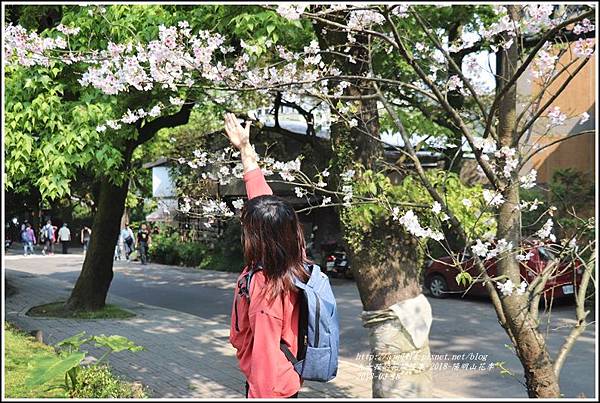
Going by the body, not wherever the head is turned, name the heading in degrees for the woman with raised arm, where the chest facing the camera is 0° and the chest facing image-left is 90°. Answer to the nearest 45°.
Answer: approximately 135°

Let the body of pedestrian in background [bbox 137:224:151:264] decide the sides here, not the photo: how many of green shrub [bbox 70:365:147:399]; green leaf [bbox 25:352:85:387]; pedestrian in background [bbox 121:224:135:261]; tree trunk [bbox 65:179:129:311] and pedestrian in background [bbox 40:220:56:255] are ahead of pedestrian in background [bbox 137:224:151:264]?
3

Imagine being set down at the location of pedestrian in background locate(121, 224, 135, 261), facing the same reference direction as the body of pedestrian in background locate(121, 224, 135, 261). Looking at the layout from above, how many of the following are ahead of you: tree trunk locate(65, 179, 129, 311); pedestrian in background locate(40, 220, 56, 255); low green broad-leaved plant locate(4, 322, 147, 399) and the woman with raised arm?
3

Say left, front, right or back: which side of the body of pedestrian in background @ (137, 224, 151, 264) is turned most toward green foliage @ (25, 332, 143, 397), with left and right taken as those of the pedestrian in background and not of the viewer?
front

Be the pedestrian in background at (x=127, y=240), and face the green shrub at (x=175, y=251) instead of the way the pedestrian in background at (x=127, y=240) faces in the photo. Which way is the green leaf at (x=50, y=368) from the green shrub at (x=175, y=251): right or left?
right

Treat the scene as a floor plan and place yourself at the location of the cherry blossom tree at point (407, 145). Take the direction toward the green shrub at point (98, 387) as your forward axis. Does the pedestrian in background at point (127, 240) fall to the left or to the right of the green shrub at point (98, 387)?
right

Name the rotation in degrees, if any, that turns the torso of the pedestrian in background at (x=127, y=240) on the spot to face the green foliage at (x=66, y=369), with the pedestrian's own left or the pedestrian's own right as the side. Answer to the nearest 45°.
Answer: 0° — they already face it

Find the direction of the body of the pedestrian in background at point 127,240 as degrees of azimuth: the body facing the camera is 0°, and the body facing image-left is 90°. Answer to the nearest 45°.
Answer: approximately 0°

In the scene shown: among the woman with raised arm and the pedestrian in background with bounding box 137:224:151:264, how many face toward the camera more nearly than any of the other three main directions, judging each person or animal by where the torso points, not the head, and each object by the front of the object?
1

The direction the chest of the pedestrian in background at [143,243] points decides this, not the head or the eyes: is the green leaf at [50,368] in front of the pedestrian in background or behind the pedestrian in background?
in front

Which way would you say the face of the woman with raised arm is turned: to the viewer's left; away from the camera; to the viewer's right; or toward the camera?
away from the camera

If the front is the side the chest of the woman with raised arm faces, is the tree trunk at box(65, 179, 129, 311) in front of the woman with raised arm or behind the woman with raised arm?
in front
